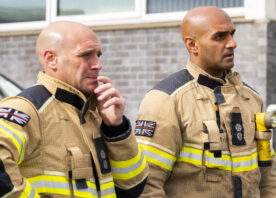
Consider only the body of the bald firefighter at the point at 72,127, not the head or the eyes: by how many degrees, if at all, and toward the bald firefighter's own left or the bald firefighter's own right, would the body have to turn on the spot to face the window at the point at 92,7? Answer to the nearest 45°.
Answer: approximately 135° to the bald firefighter's own left

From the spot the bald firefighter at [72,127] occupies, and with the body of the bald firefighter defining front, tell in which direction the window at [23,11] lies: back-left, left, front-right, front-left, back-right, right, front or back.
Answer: back-left

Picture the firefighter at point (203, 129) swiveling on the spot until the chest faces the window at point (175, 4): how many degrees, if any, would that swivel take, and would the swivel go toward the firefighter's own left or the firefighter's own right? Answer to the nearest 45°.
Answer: approximately 135° to the firefighter's own left

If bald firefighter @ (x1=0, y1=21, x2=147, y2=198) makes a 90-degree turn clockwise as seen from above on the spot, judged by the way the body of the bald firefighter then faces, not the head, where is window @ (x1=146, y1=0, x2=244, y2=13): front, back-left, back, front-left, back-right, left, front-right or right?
back-right

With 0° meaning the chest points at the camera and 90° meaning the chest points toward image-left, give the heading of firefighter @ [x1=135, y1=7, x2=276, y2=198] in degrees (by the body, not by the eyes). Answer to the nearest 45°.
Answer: approximately 315°

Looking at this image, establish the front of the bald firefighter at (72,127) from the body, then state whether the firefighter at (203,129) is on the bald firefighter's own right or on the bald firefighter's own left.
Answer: on the bald firefighter's own left

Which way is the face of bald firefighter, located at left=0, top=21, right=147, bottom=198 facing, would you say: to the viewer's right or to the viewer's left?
to the viewer's right
